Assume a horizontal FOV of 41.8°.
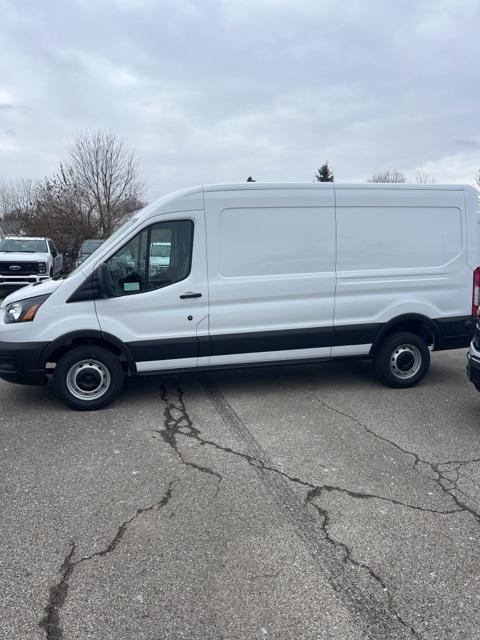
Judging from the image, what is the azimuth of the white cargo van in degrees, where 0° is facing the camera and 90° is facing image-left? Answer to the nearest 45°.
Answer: approximately 90°

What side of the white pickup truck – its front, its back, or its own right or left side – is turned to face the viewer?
front

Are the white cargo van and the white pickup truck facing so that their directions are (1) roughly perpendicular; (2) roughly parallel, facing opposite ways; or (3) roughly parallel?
roughly perpendicular

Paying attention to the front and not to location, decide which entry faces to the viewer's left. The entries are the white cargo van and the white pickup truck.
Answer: the white cargo van

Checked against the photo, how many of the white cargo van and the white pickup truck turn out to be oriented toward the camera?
1

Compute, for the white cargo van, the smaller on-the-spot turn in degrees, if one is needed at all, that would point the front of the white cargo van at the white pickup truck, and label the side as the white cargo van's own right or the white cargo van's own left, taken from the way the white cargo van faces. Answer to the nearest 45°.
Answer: approximately 45° to the white cargo van's own right

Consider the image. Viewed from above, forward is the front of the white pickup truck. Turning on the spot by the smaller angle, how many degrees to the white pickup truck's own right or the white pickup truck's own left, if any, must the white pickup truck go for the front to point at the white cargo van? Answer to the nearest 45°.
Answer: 0° — it already faces it
